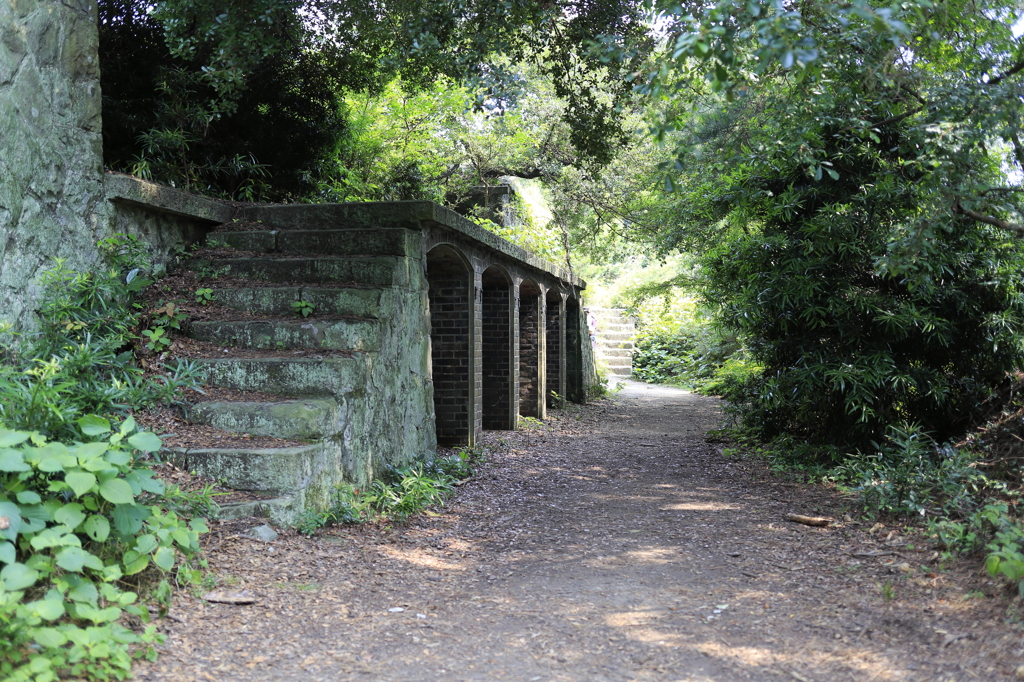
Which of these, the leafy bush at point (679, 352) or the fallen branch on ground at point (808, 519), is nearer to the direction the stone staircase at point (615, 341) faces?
the fallen branch on ground

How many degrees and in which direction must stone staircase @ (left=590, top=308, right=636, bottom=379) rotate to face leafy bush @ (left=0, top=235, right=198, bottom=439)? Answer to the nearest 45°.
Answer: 0° — it already faces it

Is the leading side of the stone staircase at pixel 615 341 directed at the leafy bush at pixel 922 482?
yes

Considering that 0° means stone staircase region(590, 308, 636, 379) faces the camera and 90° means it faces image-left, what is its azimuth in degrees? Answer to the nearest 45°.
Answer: approximately 0°

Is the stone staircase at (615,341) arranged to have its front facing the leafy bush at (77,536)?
yes
